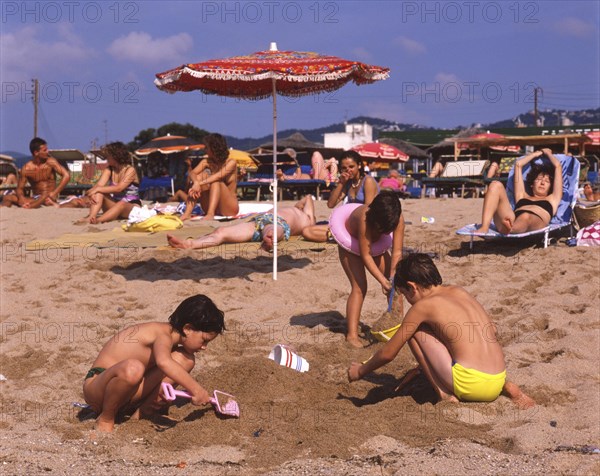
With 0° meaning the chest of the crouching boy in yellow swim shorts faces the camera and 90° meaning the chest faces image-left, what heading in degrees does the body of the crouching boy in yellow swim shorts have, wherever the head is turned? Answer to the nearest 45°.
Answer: approximately 135°

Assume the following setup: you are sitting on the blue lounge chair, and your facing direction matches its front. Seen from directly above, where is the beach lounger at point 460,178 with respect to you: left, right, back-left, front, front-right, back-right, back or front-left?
back-right

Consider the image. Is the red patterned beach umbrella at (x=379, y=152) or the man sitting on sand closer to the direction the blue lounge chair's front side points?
the man sitting on sand

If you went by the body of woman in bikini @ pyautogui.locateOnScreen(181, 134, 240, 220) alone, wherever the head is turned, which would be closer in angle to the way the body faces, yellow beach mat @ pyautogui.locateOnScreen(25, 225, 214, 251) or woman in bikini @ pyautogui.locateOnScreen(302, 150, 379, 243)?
the yellow beach mat

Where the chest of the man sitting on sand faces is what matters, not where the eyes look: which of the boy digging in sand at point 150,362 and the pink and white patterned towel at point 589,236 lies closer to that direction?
the boy digging in sand

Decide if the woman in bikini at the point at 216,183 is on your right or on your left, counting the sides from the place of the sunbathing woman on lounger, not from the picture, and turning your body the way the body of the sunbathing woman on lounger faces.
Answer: on your right

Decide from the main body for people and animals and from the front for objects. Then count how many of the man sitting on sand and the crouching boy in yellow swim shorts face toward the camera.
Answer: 1

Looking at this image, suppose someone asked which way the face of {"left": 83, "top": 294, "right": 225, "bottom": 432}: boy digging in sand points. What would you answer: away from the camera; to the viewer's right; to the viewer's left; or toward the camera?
to the viewer's right

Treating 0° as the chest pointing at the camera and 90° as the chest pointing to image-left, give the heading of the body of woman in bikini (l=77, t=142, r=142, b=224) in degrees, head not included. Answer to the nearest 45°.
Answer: approximately 45°

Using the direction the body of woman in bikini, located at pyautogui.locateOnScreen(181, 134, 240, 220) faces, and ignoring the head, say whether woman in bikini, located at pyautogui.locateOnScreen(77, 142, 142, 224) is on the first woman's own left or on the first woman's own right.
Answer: on the first woman's own right
